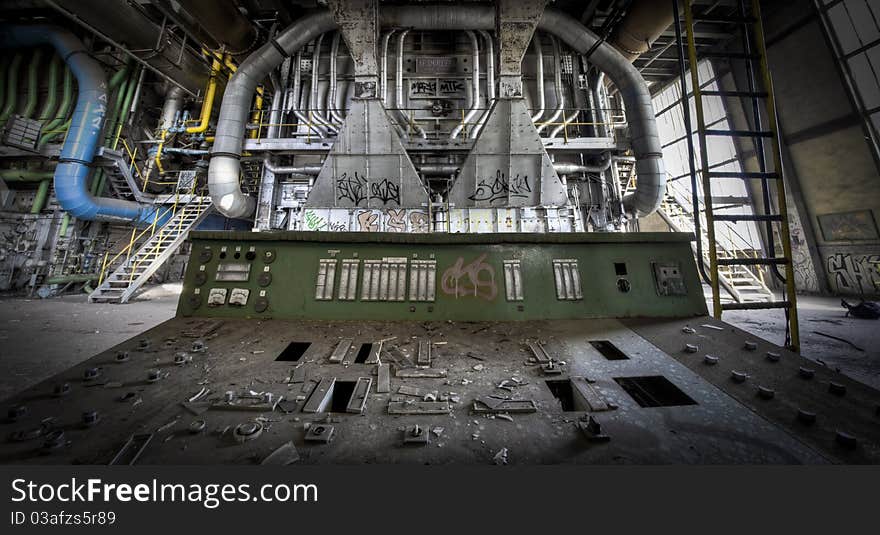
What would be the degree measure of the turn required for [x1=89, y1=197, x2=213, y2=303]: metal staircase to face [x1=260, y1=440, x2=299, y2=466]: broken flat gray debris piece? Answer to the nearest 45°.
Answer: approximately 45° to its left

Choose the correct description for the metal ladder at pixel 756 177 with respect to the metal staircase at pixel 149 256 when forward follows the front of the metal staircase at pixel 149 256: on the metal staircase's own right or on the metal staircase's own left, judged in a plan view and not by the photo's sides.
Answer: on the metal staircase's own left

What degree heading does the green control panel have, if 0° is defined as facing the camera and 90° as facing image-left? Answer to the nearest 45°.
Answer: approximately 0°

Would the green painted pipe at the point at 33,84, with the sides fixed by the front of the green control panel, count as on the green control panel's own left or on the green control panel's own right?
on the green control panel's own right

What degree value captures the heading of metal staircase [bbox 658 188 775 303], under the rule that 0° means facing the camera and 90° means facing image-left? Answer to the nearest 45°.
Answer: approximately 315°

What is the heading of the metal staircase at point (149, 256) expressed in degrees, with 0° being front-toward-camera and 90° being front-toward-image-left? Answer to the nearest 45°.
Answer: approximately 45°

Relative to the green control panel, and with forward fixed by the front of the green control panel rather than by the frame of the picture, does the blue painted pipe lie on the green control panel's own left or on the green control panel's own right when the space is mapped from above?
on the green control panel's own right
